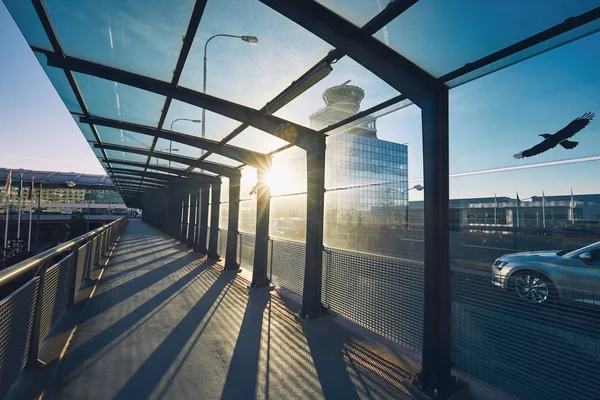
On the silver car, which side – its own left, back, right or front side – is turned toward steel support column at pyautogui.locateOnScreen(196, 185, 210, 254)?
front

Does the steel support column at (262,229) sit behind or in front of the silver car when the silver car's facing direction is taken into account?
in front

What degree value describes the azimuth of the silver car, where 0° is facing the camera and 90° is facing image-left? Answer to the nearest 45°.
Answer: approximately 90°

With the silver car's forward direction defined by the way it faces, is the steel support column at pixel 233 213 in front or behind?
in front

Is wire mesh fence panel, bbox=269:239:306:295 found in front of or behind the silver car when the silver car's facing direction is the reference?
in front
